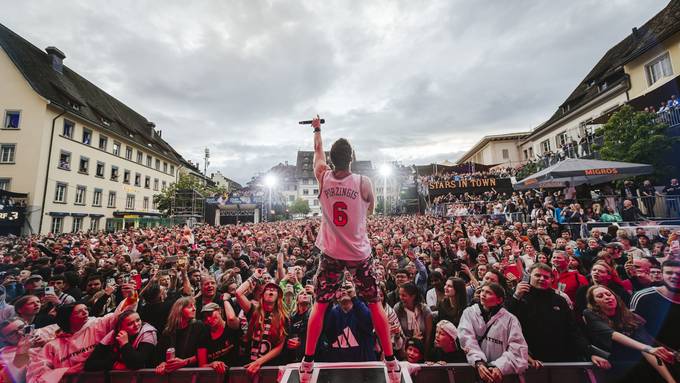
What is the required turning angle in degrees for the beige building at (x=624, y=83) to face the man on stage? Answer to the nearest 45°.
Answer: approximately 45° to its left

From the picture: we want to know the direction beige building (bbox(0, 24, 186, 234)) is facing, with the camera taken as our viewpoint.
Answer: facing the viewer and to the right of the viewer

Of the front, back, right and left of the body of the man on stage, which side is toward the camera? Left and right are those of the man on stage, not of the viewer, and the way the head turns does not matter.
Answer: back

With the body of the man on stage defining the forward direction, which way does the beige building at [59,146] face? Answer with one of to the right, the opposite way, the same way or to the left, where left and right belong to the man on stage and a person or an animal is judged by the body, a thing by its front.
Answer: to the right

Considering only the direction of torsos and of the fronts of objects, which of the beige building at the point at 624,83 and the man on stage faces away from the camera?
the man on stage

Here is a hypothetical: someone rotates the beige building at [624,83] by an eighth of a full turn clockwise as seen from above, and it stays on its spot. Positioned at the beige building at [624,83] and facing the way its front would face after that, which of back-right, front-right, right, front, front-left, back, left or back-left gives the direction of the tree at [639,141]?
left

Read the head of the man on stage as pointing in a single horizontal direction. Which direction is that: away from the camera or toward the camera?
away from the camera

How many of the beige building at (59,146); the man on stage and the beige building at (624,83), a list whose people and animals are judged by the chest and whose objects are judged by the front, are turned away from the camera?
1

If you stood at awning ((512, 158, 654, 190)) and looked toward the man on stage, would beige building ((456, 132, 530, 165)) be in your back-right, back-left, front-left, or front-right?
back-right

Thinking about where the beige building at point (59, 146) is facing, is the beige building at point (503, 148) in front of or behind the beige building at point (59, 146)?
in front

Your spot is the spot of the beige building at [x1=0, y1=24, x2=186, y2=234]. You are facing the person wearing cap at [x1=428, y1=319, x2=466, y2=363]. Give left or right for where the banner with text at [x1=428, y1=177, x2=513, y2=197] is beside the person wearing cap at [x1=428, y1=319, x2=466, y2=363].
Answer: left

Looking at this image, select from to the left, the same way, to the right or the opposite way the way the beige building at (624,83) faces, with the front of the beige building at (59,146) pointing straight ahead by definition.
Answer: the opposite way

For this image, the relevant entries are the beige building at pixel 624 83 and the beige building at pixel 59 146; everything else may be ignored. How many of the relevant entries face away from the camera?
0

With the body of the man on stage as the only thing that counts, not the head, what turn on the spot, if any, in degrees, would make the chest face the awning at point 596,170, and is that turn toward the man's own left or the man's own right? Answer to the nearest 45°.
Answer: approximately 45° to the man's own right

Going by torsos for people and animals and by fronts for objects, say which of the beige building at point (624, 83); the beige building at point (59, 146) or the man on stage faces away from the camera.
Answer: the man on stage

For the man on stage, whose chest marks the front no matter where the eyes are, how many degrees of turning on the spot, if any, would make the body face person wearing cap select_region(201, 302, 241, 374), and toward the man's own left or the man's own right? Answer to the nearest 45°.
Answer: approximately 45° to the man's own left
